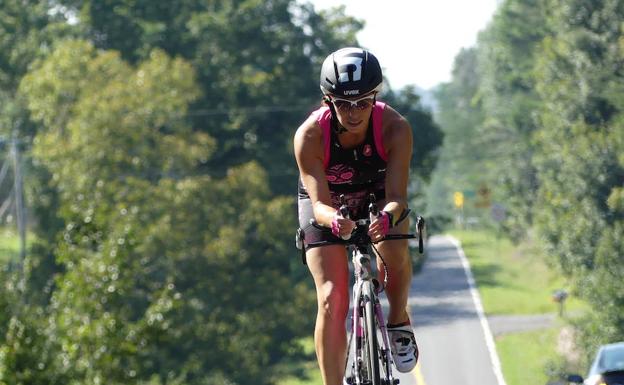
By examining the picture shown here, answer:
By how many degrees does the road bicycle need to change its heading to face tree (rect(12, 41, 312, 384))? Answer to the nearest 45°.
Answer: approximately 180°

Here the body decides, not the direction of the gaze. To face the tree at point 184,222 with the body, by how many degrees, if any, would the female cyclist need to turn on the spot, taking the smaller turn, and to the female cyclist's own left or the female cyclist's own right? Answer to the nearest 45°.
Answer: approximately 180°

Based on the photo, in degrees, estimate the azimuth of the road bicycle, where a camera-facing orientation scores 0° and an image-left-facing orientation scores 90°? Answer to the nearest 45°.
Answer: approximately 0°

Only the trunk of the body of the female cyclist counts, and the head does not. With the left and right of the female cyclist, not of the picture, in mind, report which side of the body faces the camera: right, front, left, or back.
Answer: front

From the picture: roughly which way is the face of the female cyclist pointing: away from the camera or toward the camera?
toward the camera
